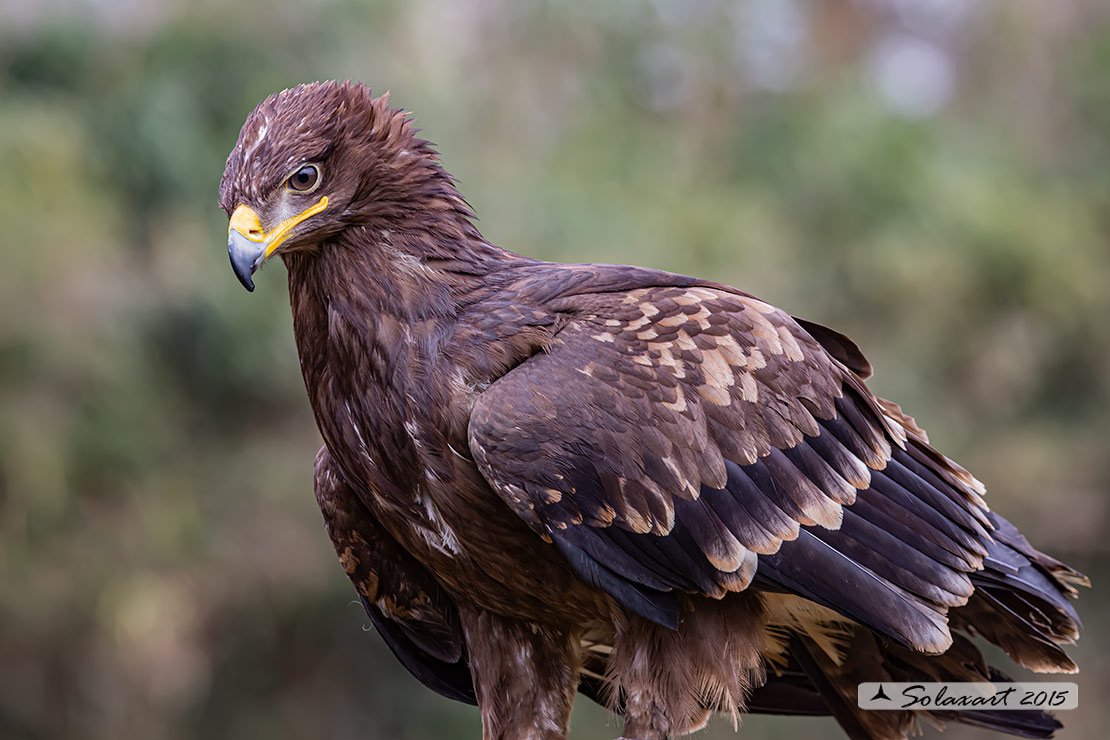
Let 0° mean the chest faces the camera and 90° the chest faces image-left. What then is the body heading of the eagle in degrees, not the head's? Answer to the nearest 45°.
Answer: approximately 45°
